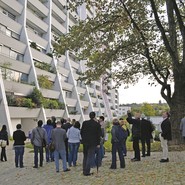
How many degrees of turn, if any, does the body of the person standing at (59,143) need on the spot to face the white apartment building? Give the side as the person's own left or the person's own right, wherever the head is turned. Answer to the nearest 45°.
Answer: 0° — they already face it

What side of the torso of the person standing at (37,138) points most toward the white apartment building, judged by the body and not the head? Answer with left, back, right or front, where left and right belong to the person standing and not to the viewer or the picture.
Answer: front

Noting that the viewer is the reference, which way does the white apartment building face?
facing the viewer and to the right of the viewer

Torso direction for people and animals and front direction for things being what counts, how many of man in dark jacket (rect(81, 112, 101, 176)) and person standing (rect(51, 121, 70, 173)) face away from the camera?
2

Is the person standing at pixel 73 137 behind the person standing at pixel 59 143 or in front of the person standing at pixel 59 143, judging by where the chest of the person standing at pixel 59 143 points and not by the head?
in front

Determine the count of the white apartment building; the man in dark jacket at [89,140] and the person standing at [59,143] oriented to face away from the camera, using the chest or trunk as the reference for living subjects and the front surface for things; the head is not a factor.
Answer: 2

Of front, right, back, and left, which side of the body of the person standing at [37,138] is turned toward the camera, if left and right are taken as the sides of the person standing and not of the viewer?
back

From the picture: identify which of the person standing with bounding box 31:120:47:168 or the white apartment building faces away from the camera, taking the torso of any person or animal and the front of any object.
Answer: the person standing

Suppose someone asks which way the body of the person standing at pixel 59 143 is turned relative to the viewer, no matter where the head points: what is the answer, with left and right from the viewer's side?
facing away from the viewer

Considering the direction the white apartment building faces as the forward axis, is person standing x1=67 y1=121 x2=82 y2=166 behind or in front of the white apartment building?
in front

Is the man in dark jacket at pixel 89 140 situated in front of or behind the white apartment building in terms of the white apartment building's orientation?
in front

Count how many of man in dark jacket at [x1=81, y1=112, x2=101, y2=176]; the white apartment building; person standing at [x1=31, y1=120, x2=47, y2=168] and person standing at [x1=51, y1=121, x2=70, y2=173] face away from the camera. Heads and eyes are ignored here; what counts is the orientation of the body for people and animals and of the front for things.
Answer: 3

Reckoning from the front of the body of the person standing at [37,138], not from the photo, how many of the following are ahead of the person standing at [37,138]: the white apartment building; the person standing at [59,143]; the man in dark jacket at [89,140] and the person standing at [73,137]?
1

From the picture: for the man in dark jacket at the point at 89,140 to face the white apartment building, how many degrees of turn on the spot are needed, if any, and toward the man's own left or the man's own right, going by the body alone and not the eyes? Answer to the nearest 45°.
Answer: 0° — they already face it

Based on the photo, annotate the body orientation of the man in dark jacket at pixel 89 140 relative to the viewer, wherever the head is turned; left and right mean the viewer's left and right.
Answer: facing away from the viewer

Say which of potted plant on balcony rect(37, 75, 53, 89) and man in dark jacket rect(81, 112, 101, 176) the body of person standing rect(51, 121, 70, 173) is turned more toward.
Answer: the potted plant on balcony
